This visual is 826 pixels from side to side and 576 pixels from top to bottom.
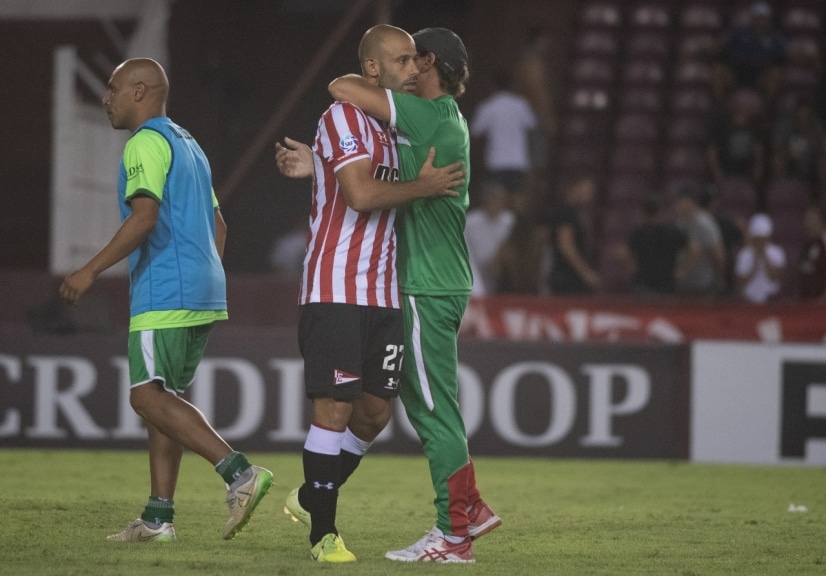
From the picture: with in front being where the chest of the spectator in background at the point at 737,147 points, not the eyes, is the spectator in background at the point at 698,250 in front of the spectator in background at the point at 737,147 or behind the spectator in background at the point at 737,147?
in front

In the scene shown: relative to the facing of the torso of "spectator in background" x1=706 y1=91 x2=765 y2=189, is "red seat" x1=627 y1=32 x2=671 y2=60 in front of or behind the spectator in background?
behind

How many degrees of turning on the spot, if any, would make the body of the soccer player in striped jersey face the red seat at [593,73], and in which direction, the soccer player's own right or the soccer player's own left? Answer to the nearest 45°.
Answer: approximately 135° to the soccer player's own left

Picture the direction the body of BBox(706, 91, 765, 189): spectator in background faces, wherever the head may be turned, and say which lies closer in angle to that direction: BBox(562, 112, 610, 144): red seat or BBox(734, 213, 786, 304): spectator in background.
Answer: the spectator in background

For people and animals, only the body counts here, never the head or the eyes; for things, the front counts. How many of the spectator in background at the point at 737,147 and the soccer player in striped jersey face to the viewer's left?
0

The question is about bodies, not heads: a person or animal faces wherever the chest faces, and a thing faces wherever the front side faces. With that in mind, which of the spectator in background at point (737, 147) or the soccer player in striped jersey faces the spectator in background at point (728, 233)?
the spectator in background at point (737, 147)

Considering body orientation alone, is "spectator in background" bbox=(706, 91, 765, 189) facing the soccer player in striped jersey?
yes

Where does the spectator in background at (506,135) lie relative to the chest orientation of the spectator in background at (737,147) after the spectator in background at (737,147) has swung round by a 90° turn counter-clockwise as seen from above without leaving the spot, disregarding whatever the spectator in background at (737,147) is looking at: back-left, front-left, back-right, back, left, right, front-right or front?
back-right

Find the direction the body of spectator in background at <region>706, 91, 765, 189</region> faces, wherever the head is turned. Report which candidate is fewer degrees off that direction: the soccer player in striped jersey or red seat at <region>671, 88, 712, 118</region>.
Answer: the soccer player in striped jersey

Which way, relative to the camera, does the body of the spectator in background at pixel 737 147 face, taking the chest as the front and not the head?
toward the camera

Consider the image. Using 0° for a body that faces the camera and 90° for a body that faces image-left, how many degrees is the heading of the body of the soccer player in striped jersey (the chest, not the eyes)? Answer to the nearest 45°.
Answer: approximately 315°

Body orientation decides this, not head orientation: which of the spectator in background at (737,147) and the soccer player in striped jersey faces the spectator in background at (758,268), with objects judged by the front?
the spectator in background at (737,147)

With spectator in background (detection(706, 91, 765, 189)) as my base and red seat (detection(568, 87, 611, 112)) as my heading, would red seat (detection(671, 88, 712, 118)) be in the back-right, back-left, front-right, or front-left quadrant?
front-right

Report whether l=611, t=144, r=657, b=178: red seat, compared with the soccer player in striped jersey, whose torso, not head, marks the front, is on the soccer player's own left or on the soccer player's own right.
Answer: on the soccer player's own left

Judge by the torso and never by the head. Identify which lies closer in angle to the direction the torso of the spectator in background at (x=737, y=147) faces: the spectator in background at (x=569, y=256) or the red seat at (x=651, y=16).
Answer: the spectator in background
